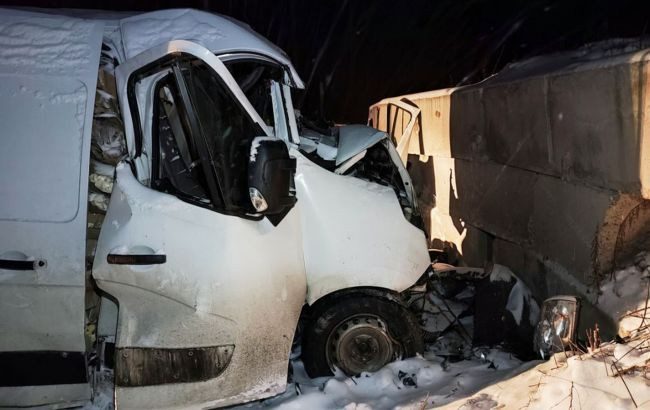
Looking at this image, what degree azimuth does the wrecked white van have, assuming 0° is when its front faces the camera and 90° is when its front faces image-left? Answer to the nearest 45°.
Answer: approximately 270°
